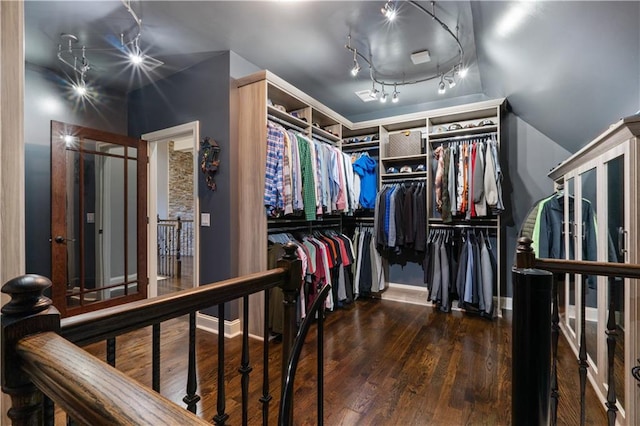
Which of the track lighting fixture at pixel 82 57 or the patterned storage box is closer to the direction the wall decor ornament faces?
the track lighting fixture

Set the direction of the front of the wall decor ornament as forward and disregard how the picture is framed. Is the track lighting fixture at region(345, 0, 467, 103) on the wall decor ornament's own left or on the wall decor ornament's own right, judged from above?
on the wall decor ornament's own left

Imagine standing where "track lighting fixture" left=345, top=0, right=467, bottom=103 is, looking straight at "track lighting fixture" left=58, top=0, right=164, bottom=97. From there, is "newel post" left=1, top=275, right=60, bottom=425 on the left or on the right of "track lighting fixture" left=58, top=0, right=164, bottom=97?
left

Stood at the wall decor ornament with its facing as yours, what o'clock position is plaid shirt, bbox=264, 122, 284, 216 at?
The plaid shirt is roughly at 9 o'clock from the wall decor ornament.

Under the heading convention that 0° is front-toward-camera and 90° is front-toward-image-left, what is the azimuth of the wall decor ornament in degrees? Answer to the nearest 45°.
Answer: approximately 45°

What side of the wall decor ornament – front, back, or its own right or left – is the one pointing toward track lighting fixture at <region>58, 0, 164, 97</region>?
right
